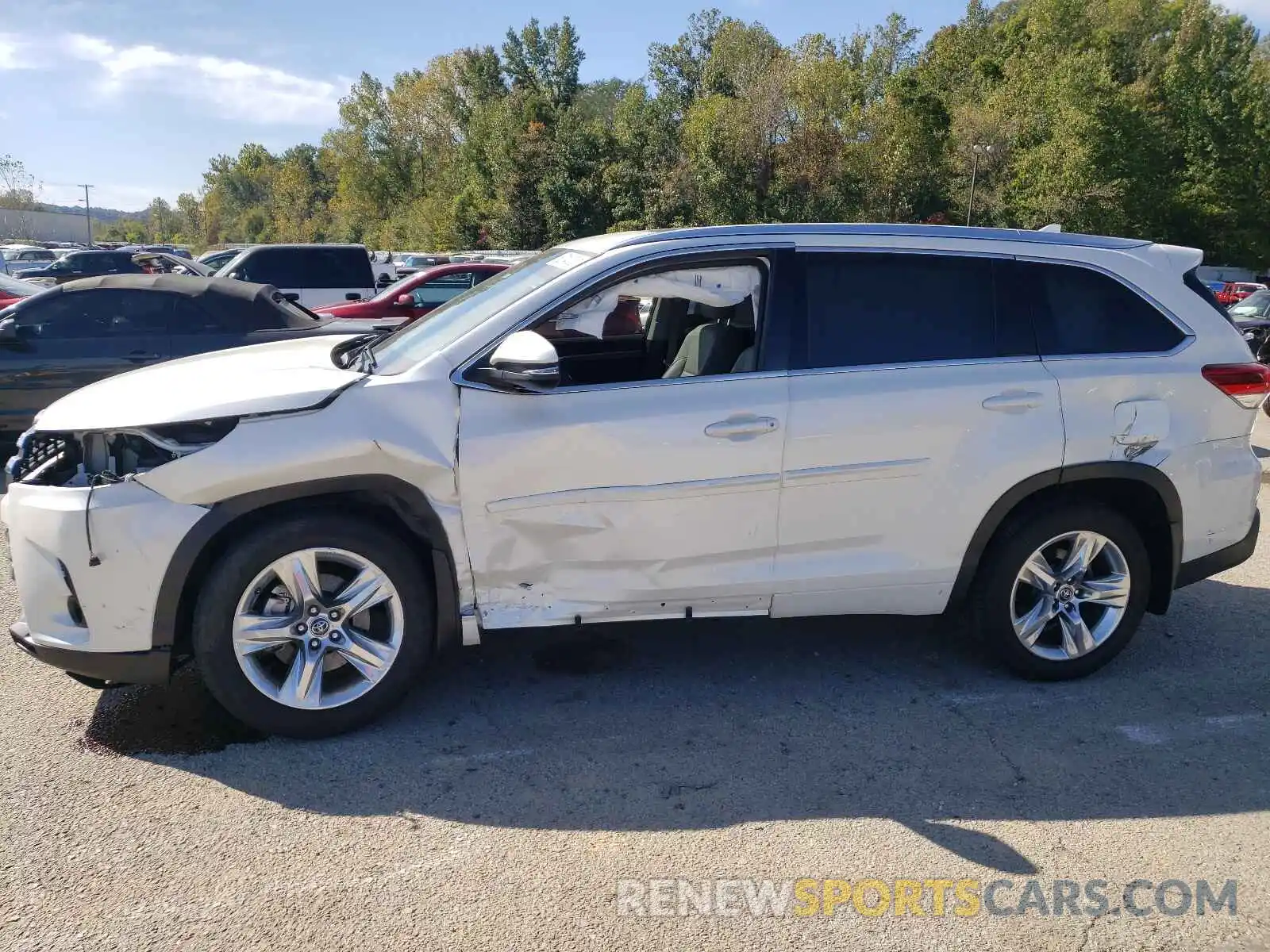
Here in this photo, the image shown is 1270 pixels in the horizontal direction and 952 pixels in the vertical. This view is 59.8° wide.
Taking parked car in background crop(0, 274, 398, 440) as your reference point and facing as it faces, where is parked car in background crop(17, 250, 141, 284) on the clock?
parked car in background crop(17, 250, 141, 284) is roughly at 3 o'clock from parked car in background crop(0, 274, 398, 440).

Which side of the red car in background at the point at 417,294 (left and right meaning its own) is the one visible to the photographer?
left

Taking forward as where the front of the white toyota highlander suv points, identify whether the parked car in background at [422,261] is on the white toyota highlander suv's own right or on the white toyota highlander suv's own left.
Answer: on the white toyota highlander suv's own right

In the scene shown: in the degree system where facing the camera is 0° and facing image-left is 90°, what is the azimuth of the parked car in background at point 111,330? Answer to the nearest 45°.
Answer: approximately 90°

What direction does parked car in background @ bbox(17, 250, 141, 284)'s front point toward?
to the viewer's left

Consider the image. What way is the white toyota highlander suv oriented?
to the viewer's left

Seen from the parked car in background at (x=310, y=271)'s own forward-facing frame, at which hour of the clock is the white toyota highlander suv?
The white toyota highlander suv is roughly at 9 o'clock from the parked car in background.

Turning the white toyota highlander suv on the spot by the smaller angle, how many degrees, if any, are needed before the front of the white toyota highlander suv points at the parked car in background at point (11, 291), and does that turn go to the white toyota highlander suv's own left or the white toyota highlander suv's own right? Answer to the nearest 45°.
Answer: approximately 45° to the white toyota highlander suv's own right

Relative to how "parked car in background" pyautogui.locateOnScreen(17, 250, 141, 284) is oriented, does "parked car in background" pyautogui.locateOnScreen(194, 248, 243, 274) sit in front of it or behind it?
behind

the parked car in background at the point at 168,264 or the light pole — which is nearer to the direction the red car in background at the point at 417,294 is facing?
the parked car in background

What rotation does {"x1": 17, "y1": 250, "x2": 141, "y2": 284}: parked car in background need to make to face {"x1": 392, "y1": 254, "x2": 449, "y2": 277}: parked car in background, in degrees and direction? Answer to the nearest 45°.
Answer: approximately 180°

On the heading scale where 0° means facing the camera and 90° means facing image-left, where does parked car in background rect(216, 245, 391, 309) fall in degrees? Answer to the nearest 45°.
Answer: approximately 90°

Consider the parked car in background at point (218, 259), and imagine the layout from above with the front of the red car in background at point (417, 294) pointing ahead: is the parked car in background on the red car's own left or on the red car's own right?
on the red car's own right
